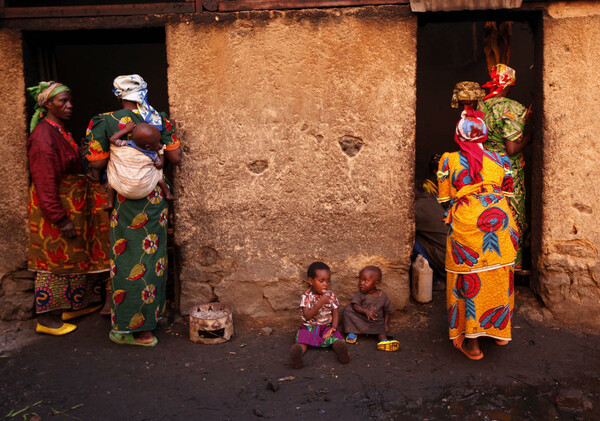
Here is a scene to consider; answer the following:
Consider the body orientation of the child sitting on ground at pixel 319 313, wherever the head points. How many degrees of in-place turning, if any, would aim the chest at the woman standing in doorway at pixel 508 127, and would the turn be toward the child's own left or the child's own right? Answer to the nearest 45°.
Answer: approximately 90° to the child's own left

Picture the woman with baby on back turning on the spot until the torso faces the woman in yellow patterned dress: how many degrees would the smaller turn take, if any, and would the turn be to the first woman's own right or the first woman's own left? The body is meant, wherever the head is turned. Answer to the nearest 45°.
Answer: approximately 135° to the first woman's own right

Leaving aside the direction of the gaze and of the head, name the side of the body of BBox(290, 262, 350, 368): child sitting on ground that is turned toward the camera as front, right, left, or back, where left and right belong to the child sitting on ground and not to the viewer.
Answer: front

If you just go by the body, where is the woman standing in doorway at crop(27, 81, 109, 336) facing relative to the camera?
to the viewer's right

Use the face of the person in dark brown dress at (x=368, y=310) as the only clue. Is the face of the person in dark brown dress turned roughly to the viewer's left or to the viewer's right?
to the viewer's left

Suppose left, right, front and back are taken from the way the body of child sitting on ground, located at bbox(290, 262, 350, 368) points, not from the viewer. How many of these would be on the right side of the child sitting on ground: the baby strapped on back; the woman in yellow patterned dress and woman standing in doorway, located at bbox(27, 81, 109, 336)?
2

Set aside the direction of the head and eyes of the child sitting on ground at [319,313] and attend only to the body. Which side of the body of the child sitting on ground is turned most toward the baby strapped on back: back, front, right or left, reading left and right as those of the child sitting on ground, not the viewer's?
right

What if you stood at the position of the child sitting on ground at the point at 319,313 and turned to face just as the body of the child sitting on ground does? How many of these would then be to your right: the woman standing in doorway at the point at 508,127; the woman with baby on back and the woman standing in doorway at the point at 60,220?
2

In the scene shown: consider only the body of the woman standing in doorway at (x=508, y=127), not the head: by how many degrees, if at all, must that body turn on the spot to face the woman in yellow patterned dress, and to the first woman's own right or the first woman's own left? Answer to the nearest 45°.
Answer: approximately 135° to the first woman's own left

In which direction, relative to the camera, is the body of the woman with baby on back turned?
away from the camera

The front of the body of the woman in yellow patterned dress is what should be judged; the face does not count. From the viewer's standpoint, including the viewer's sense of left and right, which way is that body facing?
facing away from the viewer

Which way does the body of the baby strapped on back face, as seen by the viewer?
away from the camera

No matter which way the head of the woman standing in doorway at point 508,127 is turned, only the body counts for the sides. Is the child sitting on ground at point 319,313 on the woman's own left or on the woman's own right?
on the woman's own left

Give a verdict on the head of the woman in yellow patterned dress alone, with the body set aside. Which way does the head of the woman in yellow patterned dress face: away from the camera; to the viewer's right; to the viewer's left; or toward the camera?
away from the camera

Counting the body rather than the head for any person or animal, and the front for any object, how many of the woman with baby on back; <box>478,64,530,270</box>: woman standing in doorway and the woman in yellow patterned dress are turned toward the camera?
0
